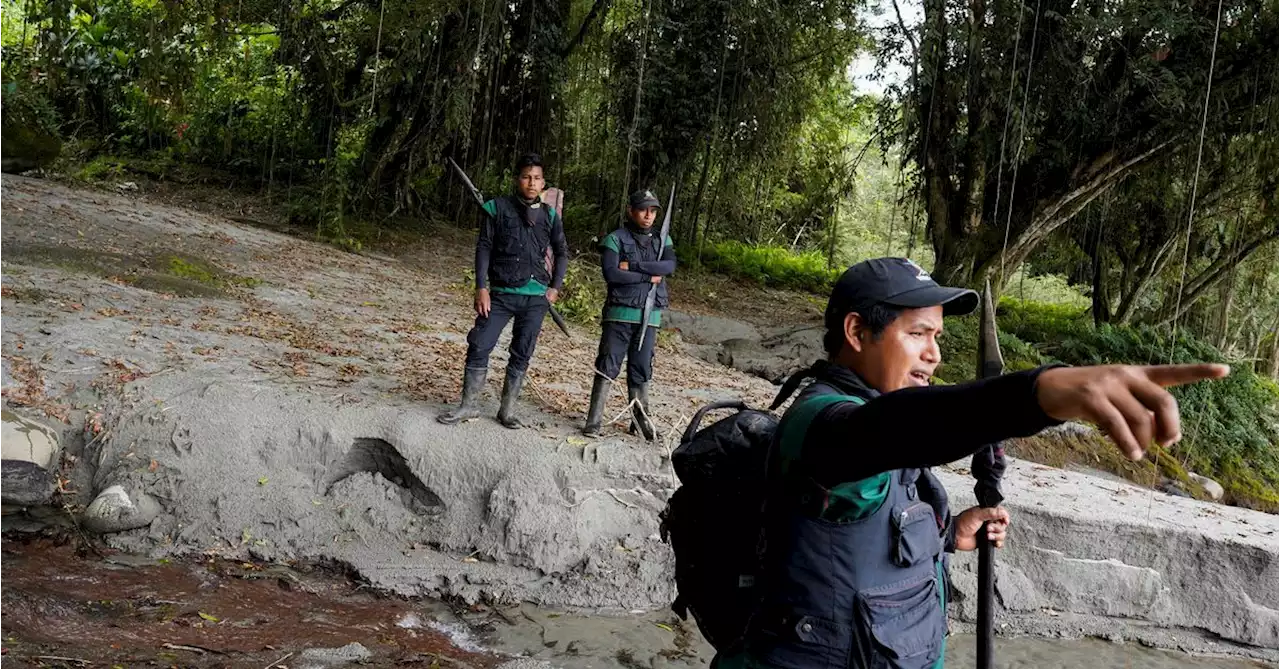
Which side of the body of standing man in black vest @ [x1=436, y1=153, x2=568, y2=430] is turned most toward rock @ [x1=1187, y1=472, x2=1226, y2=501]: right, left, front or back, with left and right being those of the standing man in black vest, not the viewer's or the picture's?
left

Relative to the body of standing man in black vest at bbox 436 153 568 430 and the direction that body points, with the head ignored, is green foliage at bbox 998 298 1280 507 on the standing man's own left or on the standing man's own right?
on the standing man's own left

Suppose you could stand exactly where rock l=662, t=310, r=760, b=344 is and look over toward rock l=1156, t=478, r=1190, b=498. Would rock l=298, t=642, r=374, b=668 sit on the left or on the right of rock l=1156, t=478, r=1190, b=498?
right

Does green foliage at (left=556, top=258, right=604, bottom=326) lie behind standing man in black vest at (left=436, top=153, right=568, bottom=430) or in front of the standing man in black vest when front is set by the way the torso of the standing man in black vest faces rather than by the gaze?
behind

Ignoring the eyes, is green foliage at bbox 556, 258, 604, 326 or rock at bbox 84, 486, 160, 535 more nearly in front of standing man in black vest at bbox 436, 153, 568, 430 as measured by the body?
the rock

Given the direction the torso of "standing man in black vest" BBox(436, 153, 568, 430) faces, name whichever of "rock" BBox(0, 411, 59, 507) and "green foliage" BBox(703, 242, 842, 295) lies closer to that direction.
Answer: the rock

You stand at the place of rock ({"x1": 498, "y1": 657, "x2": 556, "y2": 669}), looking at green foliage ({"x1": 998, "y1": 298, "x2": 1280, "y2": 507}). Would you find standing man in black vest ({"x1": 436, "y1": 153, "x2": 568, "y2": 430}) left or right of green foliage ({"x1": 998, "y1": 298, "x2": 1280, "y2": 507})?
left

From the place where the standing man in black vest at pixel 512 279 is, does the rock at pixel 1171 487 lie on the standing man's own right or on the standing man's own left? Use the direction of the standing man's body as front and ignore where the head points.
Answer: on the standing man's own left

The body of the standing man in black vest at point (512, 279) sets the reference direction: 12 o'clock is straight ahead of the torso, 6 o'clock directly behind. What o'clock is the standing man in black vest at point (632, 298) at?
the standing man in black vest at point (632, 298) is roughly at 9 o'clock from the standing man in black vest at point (512, 279).

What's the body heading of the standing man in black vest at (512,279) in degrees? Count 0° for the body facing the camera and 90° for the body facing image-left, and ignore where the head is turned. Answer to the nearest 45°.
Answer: approximately 0°
